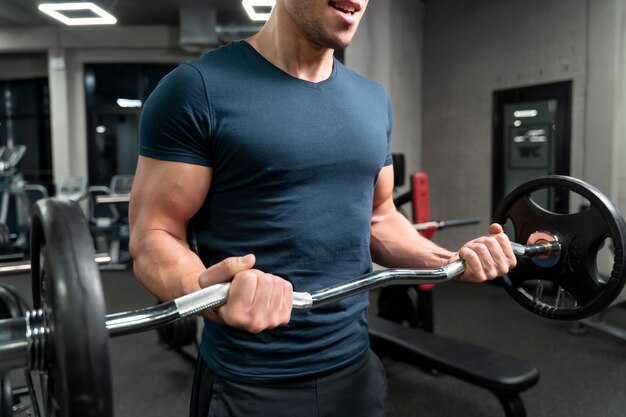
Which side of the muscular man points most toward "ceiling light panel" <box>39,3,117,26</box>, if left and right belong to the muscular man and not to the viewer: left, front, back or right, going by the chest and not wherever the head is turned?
back

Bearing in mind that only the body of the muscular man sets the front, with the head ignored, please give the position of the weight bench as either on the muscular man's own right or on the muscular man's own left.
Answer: on the muscular man's own left

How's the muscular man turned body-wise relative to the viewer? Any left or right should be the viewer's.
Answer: facing the viewer and to the right of the viewer

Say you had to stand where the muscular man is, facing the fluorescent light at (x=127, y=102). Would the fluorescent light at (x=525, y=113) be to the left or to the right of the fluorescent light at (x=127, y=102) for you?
right

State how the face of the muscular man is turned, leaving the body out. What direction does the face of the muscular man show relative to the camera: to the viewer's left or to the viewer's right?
to the viewer's right

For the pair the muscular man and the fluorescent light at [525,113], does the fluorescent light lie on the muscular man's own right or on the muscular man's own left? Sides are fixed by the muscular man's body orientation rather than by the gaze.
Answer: on the muscular man's own left

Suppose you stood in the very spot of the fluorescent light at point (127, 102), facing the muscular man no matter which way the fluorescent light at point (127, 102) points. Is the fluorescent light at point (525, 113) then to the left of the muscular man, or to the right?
left

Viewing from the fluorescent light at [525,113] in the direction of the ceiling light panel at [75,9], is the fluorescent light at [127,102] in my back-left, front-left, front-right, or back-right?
front-right

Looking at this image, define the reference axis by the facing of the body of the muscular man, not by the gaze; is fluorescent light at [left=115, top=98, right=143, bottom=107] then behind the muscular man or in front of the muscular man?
behind
